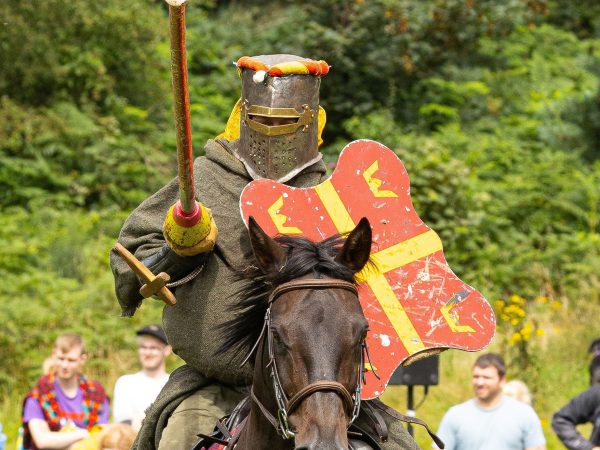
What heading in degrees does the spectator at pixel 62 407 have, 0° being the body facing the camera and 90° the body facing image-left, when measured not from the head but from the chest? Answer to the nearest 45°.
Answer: approximately 0°

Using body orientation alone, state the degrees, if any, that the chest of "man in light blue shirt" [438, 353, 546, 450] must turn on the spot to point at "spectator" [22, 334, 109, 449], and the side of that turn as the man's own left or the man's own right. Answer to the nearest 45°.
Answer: approximately 90° to the man's own right

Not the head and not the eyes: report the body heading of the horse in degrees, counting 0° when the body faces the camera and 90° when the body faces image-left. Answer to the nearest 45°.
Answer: approximately 0°

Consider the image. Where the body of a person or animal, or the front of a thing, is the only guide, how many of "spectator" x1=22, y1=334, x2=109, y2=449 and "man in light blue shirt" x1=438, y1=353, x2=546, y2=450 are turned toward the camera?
2

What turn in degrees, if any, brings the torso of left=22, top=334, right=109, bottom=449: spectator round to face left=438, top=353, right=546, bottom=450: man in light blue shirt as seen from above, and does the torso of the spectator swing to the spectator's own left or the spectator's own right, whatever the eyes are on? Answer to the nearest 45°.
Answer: approximately 45° to the spectator's own left

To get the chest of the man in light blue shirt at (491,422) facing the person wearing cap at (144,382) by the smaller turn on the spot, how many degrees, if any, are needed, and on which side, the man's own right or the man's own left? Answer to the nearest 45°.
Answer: approximately 90° to the man's own right
